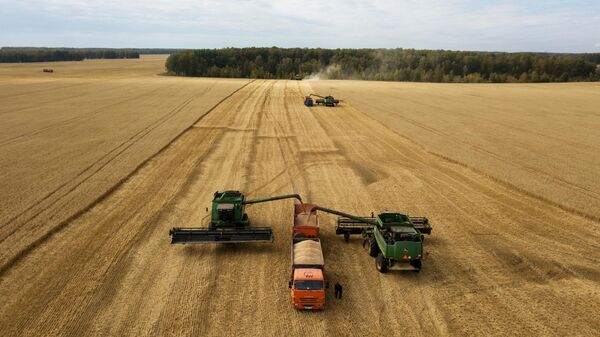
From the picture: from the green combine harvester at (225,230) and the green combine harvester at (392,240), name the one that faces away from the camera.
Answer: the green combine harvester at (392,240)

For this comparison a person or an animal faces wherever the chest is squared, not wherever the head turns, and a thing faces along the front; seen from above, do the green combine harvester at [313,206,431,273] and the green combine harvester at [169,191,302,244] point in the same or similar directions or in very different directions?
very different directions

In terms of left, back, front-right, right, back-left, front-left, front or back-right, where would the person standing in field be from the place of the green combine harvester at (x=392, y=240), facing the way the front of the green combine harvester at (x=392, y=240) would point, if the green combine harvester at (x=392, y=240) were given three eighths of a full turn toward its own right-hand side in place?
right

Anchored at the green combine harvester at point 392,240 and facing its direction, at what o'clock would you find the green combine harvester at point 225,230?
the green combine harvester at point 225,230 is roughly at 9 o'clock from the green combine harvester at point 392,240.

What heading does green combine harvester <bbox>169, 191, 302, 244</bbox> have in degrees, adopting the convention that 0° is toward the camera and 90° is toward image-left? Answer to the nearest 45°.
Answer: approximately 0°

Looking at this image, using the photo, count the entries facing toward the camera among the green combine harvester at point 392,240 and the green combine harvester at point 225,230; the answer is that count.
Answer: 1

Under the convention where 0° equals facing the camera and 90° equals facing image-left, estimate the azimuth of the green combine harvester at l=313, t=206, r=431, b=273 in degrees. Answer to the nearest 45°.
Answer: approximately 180°

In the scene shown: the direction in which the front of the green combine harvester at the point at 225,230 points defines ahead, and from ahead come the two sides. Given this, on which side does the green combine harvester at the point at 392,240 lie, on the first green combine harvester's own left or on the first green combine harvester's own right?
on the first green combine harvester's own left
